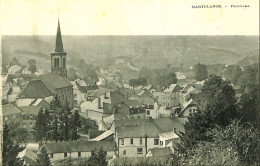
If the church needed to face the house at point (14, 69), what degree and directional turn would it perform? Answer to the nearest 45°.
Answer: approximately 45° to its left

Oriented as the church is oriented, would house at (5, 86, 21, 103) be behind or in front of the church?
behind

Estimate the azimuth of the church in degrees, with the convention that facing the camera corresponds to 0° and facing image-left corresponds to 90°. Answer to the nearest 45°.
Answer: approximately 225°
